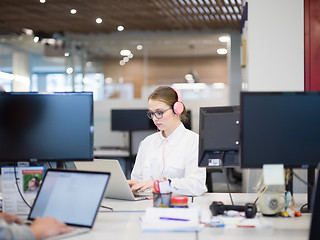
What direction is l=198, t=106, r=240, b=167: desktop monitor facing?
away from the camera

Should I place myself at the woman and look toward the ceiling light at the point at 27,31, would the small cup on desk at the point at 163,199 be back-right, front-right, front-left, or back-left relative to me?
back-left

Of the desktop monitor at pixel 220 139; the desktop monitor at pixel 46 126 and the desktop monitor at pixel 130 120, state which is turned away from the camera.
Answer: the desktop monitor at pixel 220 139

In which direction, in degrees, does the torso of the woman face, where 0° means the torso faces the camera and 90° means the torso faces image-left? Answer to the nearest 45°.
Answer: approximately 45°

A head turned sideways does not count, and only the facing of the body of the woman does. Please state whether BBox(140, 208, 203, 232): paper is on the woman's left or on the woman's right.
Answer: on the woman's left

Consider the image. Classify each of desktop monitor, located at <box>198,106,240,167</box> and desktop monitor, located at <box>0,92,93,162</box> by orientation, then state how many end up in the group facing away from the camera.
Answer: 1

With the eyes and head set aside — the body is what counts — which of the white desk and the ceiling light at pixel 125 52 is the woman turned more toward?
the white desk

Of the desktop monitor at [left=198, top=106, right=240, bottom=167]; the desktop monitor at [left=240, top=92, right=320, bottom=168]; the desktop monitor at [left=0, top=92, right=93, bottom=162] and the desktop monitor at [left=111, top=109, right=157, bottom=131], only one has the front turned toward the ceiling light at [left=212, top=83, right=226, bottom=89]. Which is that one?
the desktop monitor at [left=198, top=106, right=240, bottom=167]
